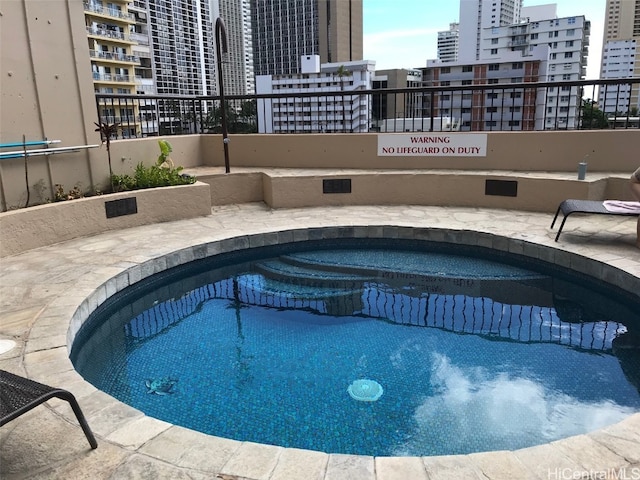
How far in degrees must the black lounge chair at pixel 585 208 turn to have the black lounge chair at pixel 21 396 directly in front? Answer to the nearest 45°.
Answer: approximately 90° to its left

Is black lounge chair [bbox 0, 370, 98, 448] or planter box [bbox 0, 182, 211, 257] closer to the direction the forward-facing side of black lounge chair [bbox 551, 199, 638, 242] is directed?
the planter box

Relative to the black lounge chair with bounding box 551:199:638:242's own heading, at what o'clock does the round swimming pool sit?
The round swimming pool is roughly at 10 o'clock from the black lounge chair.

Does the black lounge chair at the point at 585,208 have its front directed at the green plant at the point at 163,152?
yes

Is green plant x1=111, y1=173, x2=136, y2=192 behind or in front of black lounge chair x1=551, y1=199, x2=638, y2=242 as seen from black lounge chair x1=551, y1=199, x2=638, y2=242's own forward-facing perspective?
in front

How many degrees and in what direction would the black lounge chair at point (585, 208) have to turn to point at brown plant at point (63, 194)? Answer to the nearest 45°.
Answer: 0° — it already faces it

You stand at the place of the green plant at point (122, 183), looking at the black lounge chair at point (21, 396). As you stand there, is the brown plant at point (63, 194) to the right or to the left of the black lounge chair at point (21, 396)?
right

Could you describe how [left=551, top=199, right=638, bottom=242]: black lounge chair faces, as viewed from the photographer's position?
facing to the left of the viewer

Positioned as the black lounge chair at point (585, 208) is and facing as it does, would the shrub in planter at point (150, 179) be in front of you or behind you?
in front

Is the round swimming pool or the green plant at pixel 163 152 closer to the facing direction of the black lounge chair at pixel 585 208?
the green plant
